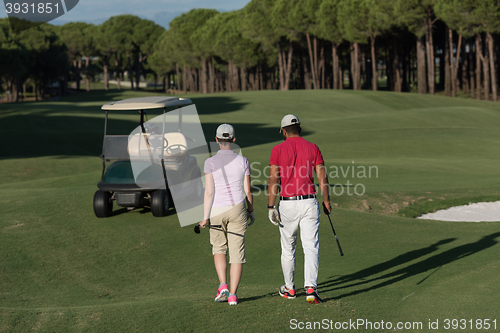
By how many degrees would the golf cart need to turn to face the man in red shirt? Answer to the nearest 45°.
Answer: approximately 45° to its left

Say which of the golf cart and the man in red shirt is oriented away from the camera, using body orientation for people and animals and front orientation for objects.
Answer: the man in red shirt

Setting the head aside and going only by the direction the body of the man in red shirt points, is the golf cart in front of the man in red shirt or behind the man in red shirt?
in front

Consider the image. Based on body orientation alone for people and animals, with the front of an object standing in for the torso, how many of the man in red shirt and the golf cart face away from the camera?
1

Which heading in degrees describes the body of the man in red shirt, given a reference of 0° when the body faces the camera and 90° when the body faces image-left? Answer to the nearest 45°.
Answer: approximately 180°
